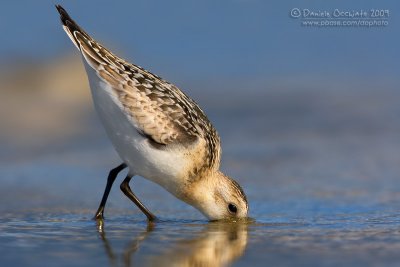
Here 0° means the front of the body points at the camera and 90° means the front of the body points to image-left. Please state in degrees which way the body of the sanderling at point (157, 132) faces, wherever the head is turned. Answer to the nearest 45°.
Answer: approximately 270°
